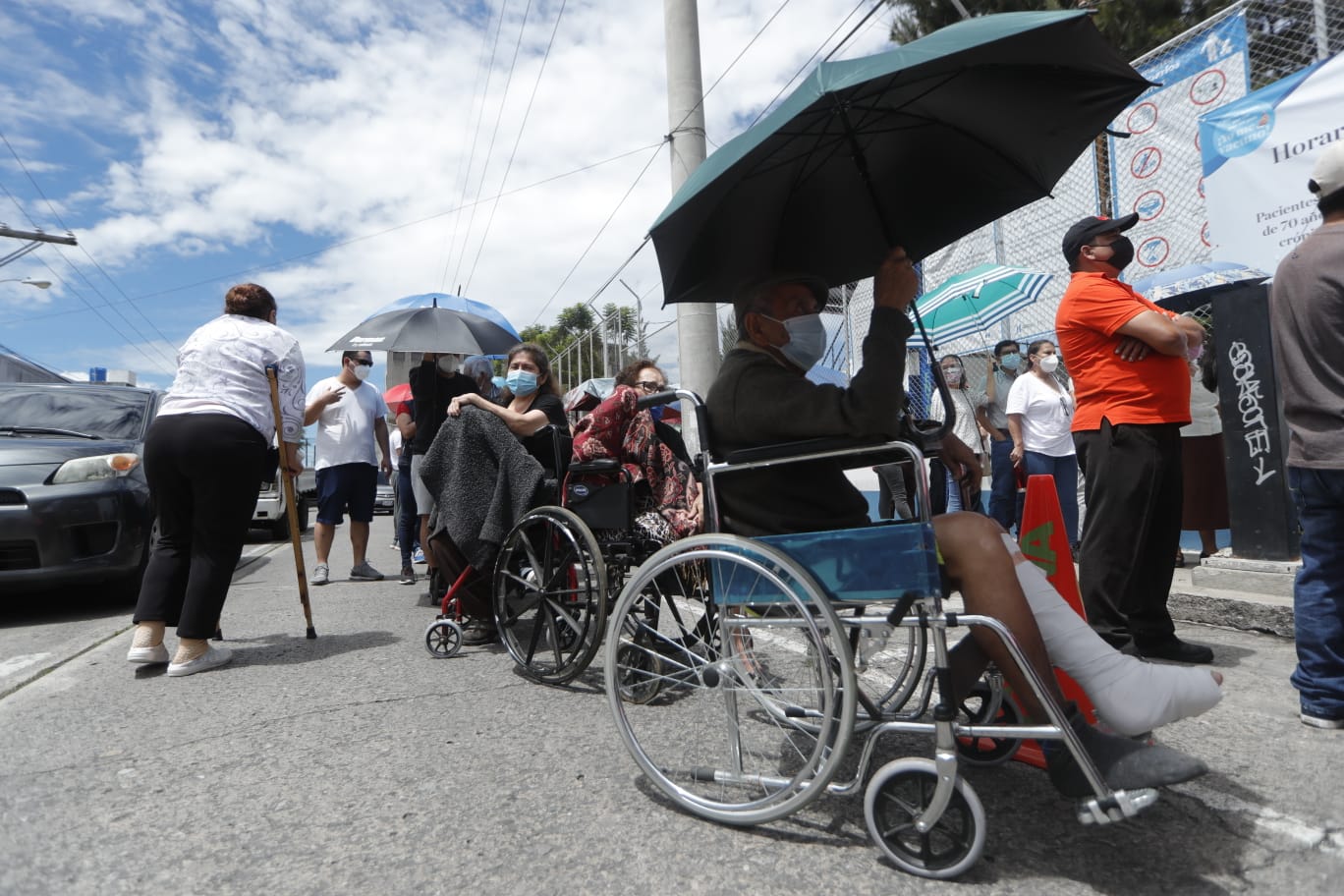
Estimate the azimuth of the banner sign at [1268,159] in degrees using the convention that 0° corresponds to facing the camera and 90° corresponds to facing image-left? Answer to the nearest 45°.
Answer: approximately 45°

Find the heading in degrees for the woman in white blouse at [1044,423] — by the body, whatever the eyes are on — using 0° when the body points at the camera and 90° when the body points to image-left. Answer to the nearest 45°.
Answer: approximately 315°

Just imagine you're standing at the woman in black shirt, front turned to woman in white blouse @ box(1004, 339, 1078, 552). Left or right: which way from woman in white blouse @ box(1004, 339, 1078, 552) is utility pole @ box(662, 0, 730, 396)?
left
